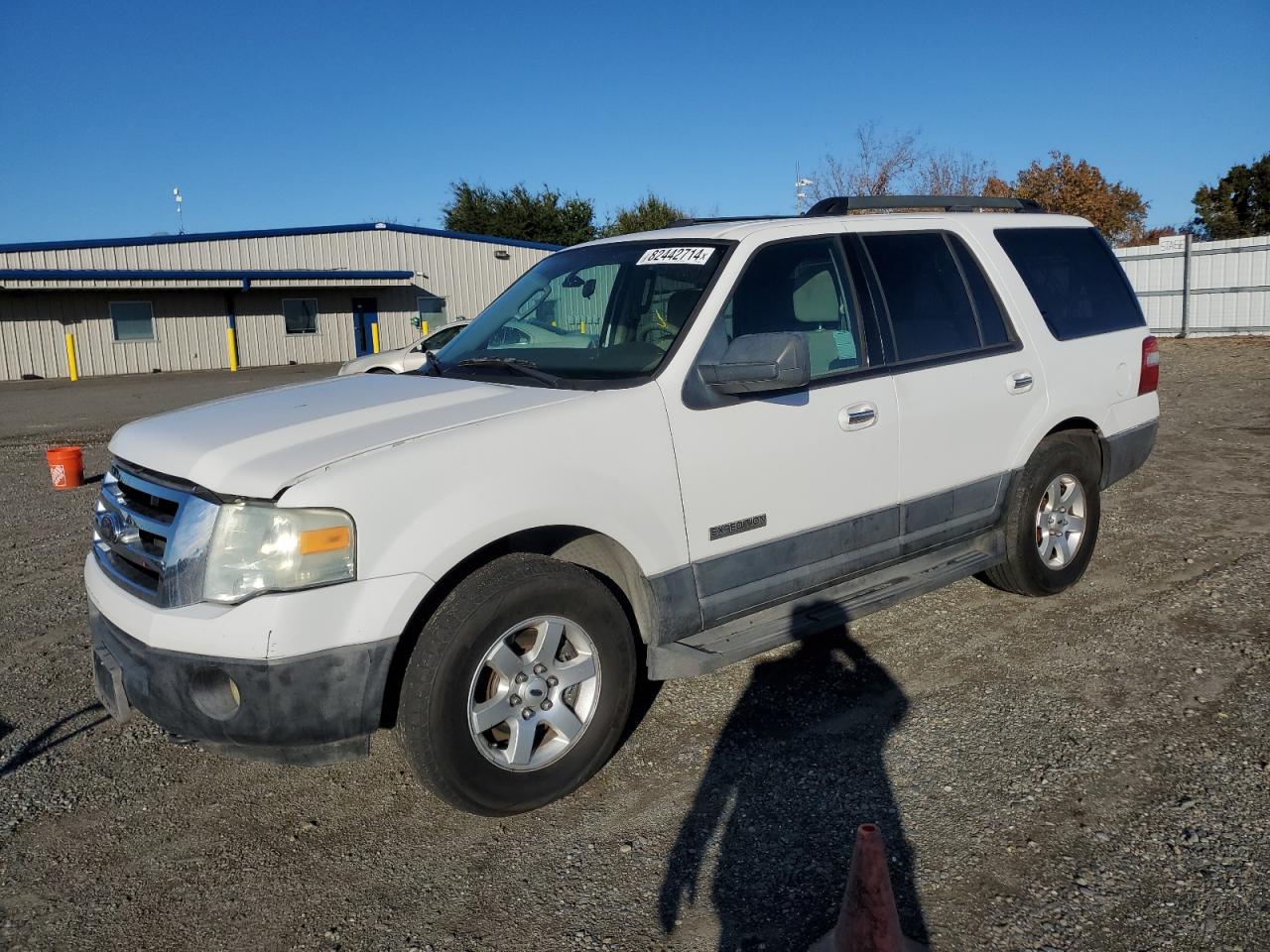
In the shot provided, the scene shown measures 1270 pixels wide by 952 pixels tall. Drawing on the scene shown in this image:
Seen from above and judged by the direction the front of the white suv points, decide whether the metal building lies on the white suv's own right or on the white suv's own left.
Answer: on the white suv's own right

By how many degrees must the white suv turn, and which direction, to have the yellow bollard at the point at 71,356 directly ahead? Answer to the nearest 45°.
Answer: approximately 90° to its right

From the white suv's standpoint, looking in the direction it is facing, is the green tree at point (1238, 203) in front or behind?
behind

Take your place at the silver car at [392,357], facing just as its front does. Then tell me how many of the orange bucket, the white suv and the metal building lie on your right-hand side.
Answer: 1

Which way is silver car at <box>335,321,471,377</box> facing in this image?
to the viewer's left

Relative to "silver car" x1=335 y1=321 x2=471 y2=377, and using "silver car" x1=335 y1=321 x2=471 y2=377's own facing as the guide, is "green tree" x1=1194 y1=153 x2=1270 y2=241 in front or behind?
behind

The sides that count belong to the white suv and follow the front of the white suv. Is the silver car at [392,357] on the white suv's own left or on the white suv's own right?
on the white suv's own right

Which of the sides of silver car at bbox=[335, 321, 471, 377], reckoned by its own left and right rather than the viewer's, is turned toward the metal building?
right

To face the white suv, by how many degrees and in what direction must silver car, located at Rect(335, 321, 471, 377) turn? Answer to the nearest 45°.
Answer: approximately 90° to its left

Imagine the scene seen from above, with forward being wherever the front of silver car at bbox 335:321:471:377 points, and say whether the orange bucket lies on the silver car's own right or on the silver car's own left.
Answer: on the silver car's own left

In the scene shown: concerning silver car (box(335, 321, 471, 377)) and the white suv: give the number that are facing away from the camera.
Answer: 0

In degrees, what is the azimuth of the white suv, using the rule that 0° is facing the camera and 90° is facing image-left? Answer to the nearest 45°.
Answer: approximately 45°
